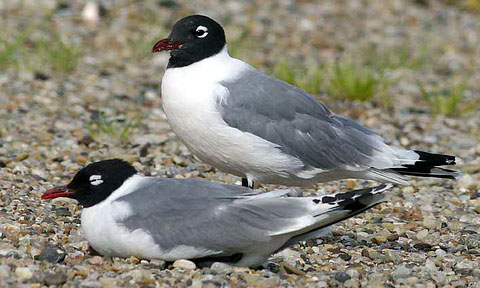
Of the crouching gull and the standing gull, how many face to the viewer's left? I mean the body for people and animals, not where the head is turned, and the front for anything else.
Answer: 2

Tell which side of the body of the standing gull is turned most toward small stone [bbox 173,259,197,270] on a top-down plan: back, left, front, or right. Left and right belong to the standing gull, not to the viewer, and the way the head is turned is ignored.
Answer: left

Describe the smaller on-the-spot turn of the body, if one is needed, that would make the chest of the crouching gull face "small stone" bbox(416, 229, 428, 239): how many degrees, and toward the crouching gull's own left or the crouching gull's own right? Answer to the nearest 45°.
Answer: approximately 135° to the crouching gull's own right

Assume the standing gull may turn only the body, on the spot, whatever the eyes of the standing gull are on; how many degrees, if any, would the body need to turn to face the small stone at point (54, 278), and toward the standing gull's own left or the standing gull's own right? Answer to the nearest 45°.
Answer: approximately 45° to the standing gull's own left

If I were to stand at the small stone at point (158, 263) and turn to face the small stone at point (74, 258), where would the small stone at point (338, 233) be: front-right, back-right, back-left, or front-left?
back-right

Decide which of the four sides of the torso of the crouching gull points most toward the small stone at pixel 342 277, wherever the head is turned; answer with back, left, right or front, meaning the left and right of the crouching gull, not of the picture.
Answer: back

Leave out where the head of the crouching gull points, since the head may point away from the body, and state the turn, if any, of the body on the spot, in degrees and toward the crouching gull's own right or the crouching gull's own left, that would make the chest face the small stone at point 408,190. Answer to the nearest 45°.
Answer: approximately 135° to the crouching gull's own right

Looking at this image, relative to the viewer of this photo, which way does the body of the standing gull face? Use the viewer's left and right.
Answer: facing to the left of the viewer

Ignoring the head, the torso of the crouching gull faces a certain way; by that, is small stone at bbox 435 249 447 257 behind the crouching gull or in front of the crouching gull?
behind

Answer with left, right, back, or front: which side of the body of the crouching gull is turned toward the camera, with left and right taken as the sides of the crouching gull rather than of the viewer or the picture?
left

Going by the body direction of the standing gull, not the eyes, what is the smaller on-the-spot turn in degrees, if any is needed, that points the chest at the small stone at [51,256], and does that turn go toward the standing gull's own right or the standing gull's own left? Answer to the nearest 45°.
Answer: approximately 45° to the standing gull's own left
